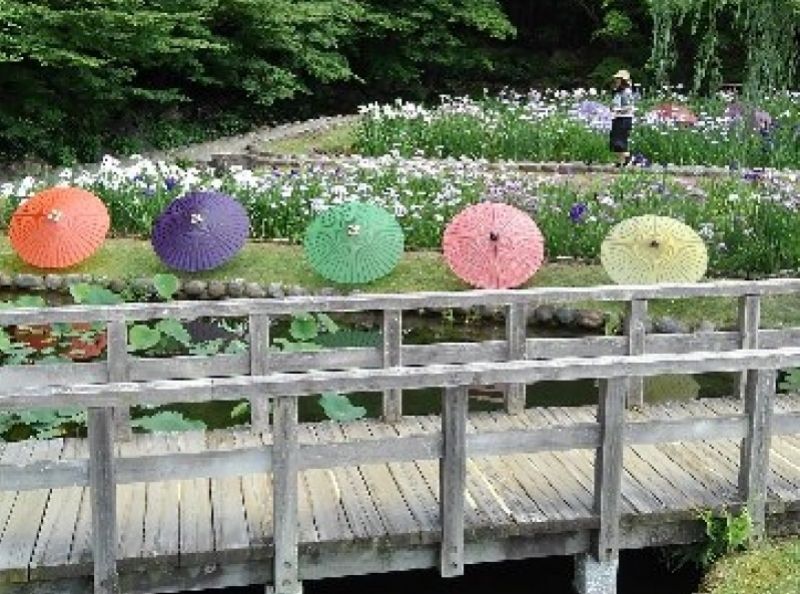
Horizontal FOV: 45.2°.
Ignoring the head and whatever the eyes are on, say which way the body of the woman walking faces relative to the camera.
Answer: to the viewer's left

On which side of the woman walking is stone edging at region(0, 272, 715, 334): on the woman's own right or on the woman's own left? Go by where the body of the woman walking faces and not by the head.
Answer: on the woman's own left

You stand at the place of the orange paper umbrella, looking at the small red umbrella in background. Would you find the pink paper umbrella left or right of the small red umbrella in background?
right

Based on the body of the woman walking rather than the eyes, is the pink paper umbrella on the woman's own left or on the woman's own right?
on the woman's own left

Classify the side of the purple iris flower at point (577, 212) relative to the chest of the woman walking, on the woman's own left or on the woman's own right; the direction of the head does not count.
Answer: on the woman's own left

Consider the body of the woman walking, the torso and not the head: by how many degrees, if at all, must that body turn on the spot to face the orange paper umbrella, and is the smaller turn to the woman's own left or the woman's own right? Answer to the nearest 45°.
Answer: approximately 45° to the woman's own left

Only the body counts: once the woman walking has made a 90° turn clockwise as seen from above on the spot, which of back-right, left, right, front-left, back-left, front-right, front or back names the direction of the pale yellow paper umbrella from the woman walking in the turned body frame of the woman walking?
back

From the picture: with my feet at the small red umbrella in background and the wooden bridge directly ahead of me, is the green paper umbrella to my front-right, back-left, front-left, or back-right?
front-right
